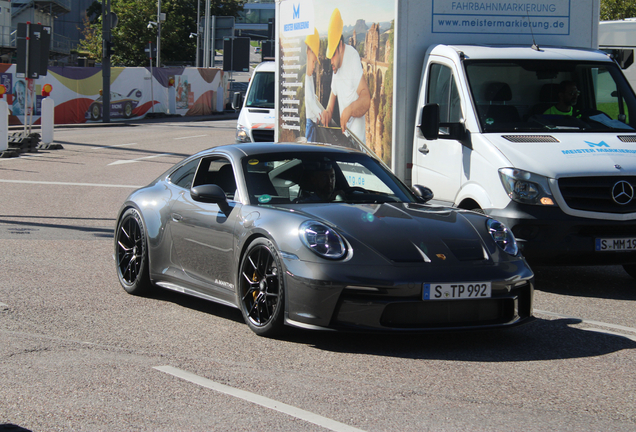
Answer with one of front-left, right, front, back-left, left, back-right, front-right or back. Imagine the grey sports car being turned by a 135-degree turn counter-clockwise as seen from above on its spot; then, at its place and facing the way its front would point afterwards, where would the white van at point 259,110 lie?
front

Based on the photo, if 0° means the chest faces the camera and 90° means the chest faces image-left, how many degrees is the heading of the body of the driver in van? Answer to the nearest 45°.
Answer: approximately 315°

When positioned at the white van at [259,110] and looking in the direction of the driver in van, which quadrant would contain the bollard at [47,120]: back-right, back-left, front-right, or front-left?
back-right

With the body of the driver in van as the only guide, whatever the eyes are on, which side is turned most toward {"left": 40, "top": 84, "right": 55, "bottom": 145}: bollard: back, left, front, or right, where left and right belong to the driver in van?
back

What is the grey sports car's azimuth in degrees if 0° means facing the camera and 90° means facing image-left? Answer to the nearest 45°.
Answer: approximately 315°

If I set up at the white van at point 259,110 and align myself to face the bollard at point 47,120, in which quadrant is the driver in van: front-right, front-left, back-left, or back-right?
back-left

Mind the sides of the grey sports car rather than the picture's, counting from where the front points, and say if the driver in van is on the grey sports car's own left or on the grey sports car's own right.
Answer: on the grey sports car's own left
